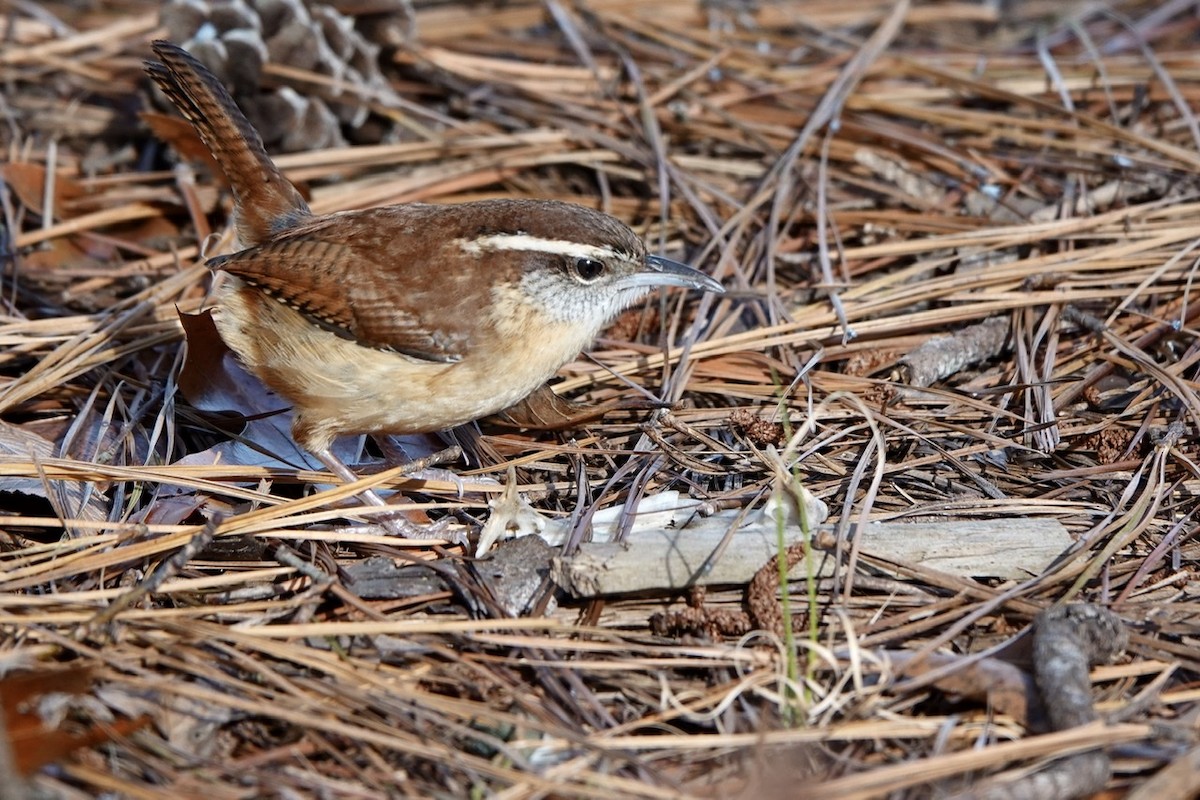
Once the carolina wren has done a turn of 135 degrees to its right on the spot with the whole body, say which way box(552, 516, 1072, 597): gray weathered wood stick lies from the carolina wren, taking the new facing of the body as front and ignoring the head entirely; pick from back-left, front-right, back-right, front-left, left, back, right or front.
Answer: left

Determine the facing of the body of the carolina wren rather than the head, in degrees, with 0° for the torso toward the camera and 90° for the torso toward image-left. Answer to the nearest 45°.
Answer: approximately 270°
